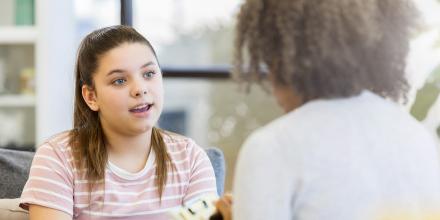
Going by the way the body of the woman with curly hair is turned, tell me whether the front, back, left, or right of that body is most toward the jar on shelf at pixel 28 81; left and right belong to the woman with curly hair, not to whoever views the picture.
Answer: front

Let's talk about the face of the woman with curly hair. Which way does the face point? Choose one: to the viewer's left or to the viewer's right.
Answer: to the viewer's left

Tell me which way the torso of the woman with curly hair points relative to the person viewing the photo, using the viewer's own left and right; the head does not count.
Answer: facing away from the viewer and to the left of the viewer

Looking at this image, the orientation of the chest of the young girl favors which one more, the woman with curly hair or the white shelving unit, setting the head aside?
the woman with curly hair

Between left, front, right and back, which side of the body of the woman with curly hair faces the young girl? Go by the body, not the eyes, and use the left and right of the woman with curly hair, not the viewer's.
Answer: front

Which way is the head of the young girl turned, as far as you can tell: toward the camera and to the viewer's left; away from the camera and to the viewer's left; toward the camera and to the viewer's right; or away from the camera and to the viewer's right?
toward the camera and to the viewer's right

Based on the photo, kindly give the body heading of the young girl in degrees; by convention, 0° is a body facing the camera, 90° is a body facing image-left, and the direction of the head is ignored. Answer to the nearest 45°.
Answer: approximately 315°

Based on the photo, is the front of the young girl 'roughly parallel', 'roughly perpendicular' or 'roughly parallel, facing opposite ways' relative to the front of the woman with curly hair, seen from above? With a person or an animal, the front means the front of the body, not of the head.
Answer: roughly parallel, facing opposite ways

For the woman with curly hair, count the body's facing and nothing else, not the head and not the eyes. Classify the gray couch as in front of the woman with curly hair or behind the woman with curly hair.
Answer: in front

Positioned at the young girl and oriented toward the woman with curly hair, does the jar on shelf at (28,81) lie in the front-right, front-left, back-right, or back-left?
back-left
